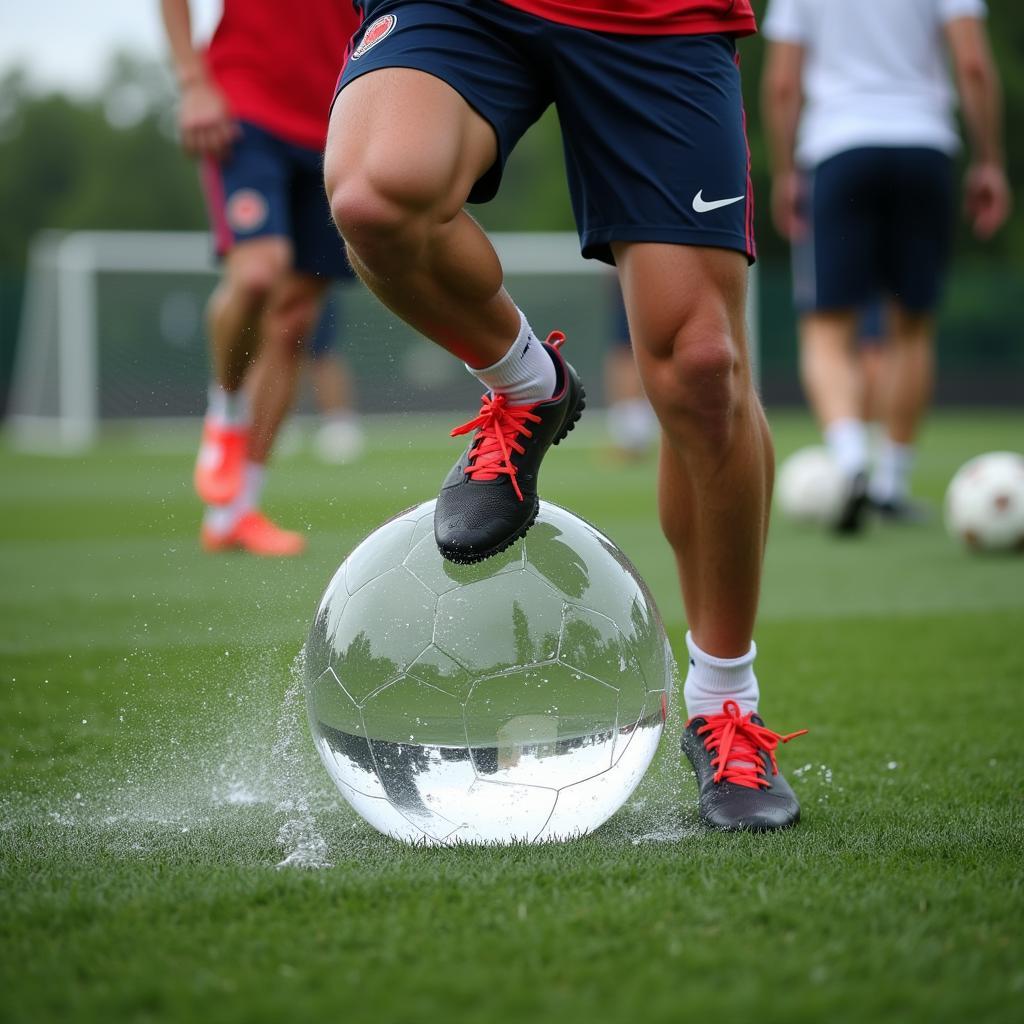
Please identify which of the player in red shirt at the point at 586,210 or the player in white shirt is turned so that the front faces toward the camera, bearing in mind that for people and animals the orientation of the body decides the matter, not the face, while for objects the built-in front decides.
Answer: the player in red shirt

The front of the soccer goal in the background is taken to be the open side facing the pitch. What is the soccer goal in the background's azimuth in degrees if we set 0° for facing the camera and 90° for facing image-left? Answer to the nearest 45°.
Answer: approximately 0°

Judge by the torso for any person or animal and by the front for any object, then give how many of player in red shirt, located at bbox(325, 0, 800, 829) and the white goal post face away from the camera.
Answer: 0

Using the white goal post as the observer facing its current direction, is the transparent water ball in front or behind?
in front

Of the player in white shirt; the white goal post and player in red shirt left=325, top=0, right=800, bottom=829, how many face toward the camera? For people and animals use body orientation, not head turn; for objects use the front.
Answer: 2

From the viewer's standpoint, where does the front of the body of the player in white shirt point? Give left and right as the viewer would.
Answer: facing away from the viewer

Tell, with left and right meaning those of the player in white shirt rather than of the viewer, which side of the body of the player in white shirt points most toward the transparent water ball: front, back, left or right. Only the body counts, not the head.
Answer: back

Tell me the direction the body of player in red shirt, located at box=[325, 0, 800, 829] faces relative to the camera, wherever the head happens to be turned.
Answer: toward the camera

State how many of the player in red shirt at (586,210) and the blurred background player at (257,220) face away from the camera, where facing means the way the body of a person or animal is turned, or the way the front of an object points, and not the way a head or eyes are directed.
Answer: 0

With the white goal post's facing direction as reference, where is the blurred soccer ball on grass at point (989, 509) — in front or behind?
in front

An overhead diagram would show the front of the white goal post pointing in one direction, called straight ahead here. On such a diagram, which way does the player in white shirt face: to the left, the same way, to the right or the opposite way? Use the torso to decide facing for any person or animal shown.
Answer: the opposite way
